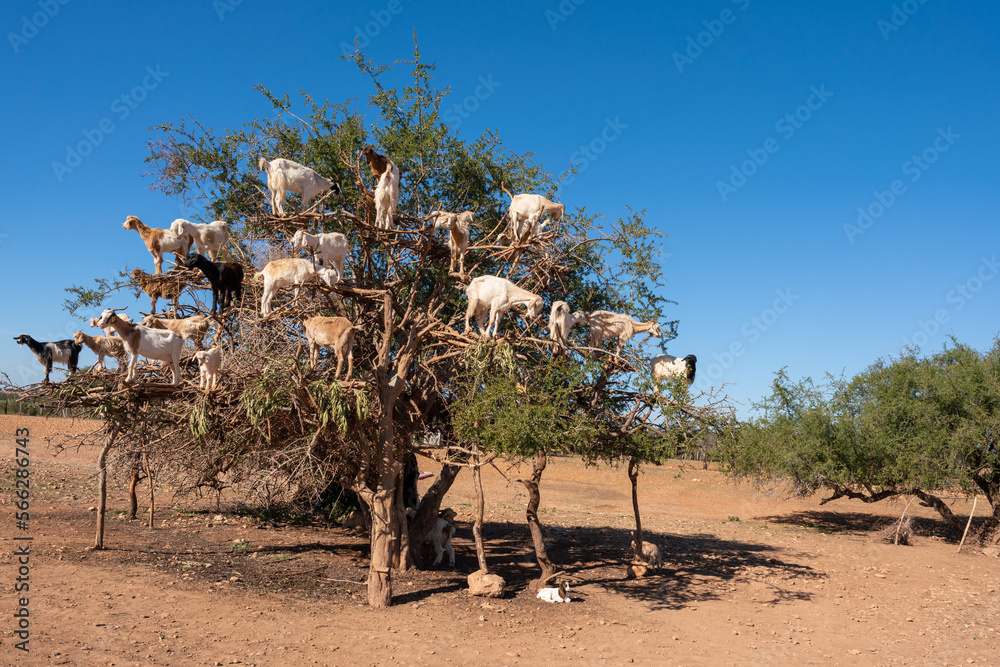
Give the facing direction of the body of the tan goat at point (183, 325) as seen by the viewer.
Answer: to the viewer's left

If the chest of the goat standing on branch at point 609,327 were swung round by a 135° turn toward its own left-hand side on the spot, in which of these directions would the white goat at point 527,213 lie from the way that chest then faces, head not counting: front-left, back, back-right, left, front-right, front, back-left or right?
left

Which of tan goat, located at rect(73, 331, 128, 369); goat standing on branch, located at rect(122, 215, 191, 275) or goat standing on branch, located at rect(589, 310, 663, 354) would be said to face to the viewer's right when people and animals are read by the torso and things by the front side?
goat standing on branch, located at rect(589, 310, 663, 354)

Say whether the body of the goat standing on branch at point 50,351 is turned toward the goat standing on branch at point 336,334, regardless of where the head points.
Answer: no

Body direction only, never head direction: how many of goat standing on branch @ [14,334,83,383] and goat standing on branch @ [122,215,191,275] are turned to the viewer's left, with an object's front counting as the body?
2

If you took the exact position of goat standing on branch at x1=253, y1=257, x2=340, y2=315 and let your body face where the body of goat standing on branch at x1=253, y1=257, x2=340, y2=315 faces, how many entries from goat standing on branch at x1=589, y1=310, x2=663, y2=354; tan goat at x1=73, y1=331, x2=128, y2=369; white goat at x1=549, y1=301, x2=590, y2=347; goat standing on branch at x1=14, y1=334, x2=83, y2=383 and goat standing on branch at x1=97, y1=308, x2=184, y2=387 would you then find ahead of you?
2

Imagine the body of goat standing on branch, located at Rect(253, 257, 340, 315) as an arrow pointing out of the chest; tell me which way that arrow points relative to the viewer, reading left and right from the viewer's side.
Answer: facing to the right of the viewer

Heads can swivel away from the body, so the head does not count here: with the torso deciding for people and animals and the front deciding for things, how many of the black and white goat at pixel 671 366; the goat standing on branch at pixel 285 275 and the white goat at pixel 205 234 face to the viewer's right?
2

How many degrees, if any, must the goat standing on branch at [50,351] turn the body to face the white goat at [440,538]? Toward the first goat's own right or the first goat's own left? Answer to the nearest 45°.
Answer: approximately 180°

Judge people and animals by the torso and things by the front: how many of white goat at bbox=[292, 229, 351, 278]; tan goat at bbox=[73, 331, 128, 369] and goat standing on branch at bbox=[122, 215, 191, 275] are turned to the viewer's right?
0

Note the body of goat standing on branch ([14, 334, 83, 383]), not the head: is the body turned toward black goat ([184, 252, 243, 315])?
no

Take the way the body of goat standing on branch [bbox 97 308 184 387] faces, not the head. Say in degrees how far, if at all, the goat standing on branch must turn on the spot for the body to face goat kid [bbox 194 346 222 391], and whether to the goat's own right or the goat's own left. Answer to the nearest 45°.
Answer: approximately 180°

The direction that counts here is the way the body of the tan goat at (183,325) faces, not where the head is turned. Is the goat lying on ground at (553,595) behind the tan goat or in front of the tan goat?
behind

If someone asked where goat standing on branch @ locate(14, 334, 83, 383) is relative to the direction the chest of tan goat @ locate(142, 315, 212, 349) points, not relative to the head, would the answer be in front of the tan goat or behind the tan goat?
in front

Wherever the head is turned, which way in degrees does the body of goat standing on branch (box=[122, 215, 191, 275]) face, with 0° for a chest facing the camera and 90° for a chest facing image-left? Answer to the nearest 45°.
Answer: approximately 90°

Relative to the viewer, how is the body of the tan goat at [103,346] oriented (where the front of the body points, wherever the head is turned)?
to the viewer's left
